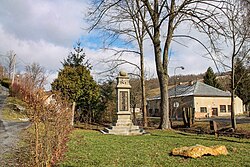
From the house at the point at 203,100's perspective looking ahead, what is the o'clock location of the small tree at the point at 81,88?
The small tree is roughly at 2 o'clock from the house.

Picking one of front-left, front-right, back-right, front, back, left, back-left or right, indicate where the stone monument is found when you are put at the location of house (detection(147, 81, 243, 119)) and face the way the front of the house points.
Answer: front-right
